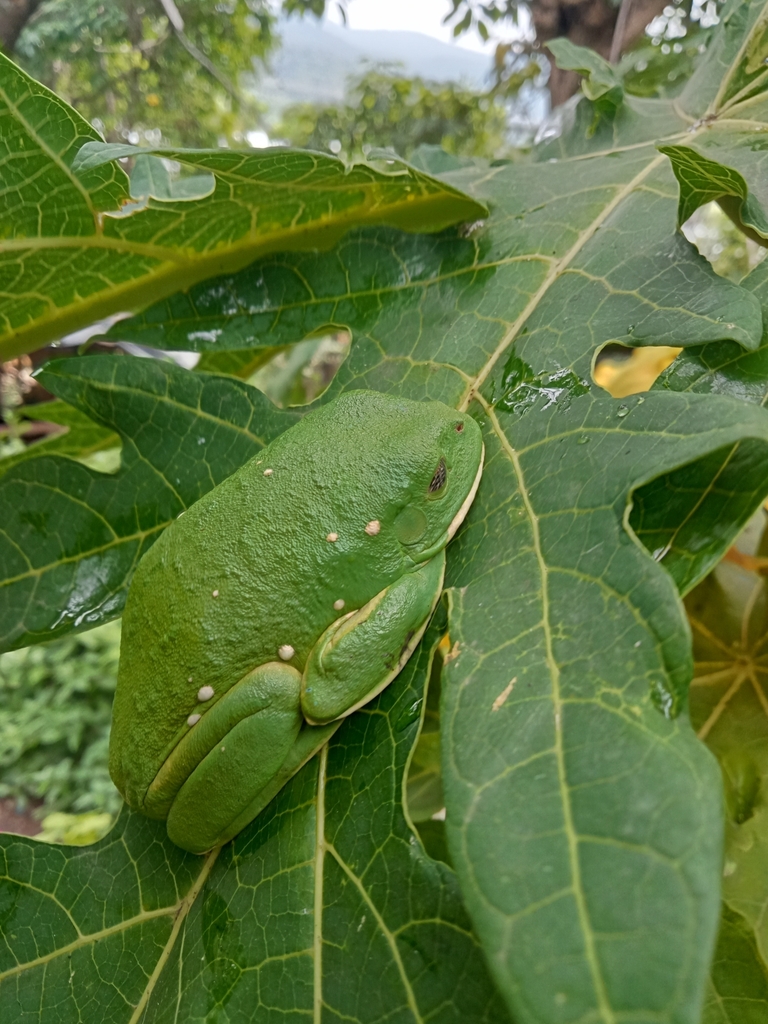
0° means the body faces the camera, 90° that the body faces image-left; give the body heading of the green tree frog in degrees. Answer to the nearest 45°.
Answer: approximately 225°

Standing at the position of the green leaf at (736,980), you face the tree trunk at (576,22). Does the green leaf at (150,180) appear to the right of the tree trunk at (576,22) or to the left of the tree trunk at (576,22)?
left

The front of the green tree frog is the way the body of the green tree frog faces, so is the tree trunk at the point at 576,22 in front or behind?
in front

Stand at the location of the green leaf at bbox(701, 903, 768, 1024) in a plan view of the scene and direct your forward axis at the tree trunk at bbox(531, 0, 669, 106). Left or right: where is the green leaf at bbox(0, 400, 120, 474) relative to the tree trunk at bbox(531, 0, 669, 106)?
left

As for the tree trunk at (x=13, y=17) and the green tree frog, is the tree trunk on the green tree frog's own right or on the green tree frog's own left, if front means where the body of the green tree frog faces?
on the green tree frog's own left

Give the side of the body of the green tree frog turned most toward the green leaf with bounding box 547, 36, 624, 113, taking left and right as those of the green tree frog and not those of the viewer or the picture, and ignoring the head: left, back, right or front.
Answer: front
